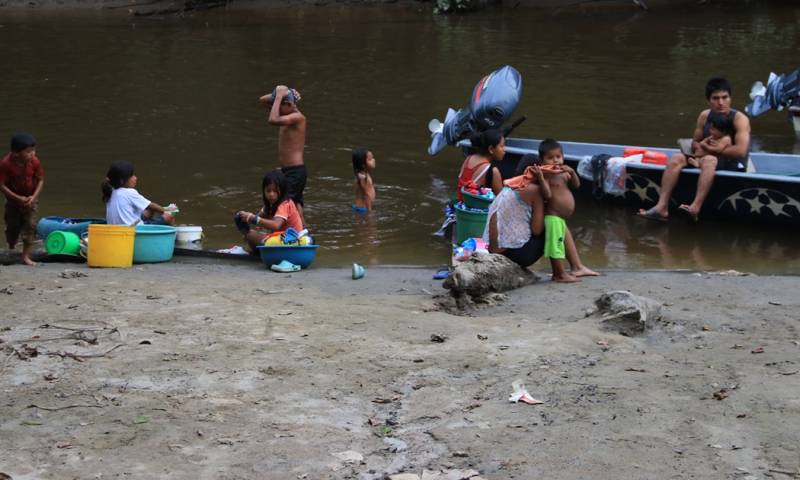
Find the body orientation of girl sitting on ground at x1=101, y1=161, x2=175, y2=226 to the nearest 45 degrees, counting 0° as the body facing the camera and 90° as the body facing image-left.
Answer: approximately 270°

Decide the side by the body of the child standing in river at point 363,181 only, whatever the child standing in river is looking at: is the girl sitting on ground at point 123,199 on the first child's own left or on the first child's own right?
on the first child's own right

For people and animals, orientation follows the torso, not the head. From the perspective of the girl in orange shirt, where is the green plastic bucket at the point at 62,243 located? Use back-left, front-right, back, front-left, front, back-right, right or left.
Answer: front-right

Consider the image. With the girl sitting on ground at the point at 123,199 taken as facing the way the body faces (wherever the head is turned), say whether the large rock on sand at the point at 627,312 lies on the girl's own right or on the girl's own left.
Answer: on the girl's own right

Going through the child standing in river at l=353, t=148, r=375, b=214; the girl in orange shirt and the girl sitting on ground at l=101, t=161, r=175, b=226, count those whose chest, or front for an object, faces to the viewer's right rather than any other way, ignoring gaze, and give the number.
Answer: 2

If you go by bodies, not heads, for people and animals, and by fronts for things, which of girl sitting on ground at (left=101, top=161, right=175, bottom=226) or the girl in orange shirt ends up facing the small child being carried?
the girl sitting on ground

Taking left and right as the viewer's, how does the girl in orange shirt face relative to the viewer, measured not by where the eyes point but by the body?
facing the viewer and to the left of the viewer

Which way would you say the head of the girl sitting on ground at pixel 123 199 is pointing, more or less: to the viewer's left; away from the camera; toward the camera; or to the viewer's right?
to the viewer's right

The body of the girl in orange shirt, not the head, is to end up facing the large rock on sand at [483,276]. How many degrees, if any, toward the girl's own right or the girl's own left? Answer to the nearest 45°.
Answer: approximately 90° to the girl's own left

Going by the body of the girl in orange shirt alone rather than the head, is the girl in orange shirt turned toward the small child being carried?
no

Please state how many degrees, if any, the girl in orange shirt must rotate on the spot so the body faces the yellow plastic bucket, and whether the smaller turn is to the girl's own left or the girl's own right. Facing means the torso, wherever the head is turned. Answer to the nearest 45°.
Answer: approximately 45° to the girl's own right
